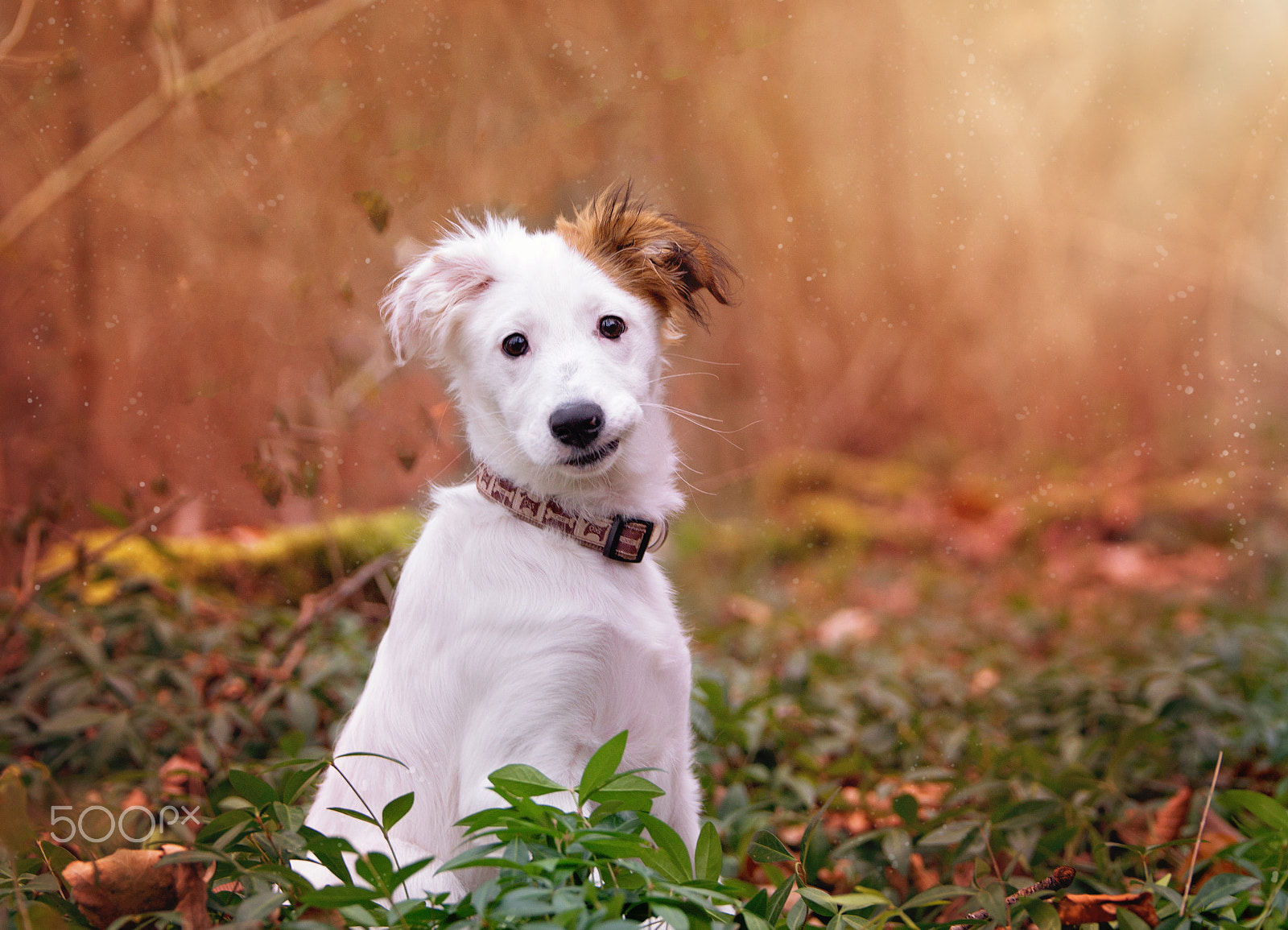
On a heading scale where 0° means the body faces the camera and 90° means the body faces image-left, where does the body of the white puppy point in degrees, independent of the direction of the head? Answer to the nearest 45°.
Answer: approximately 315°
